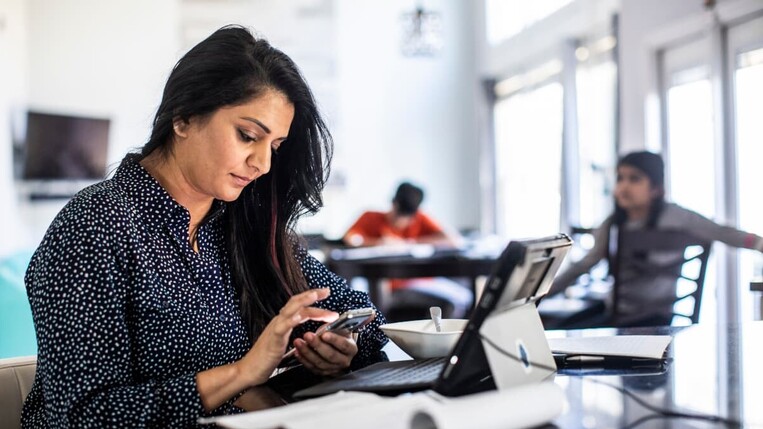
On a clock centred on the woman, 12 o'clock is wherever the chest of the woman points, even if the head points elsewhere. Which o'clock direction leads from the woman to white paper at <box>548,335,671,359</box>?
The white paper is roughly at 11 o'clock from the woman.

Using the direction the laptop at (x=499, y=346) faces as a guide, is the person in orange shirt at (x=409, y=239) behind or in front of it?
in front

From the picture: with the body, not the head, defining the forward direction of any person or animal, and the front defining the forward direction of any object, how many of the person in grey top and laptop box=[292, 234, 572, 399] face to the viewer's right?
0

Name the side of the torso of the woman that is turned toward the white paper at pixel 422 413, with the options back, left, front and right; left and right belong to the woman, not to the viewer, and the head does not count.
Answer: front

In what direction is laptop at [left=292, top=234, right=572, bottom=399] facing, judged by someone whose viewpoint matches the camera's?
facing away from the viewer and to the left of the viewer

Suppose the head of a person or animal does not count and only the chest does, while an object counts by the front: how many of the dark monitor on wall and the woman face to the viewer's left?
0

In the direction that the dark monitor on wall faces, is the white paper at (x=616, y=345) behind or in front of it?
in front

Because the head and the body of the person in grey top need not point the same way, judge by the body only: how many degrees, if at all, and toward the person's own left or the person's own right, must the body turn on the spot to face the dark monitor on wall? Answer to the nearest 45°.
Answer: approximately 45° to the person's own right

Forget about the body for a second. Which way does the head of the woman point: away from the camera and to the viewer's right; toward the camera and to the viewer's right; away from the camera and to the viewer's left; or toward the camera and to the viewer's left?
toward the camera and to the viewer's right

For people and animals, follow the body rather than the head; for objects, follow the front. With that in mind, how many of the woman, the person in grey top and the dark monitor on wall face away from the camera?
0

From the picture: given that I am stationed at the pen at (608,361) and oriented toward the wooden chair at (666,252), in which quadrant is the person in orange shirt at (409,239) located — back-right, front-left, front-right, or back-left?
front-left

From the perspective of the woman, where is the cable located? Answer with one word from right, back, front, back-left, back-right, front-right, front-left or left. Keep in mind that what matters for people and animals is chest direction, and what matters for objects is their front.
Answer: front

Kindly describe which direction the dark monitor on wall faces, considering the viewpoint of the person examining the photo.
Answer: facing the viewer and to the right of the viewer

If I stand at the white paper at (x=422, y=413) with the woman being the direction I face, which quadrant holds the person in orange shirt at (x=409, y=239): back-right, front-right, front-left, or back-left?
front-right

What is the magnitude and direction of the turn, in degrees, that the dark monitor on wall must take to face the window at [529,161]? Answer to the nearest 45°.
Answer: approximately 45° to its left

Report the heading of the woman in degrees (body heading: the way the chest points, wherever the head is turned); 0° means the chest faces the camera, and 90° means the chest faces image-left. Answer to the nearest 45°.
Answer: approximately 315°
